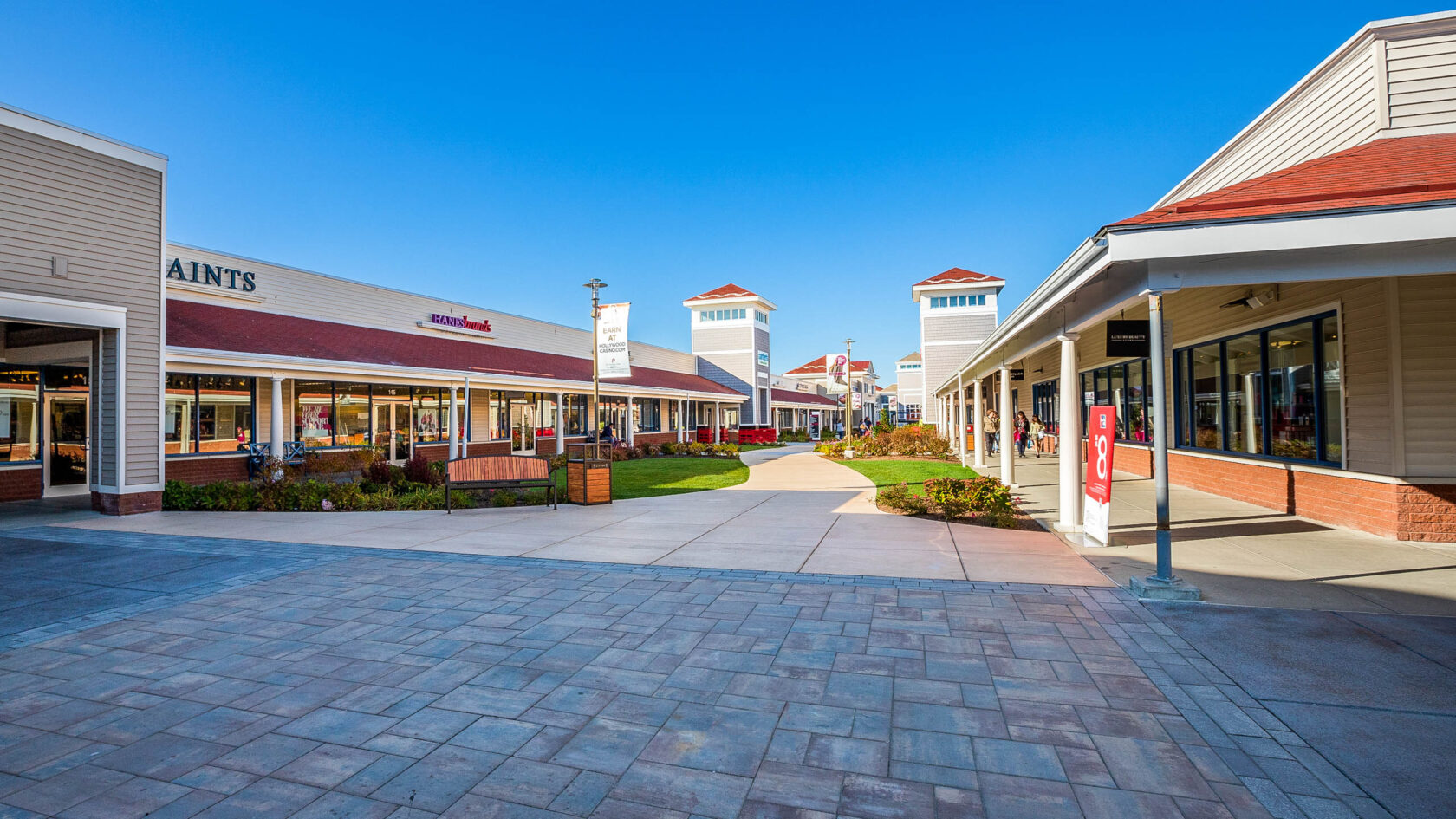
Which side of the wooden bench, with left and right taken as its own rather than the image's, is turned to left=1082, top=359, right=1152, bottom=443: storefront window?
left

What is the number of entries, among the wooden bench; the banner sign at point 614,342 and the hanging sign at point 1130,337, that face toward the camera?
3

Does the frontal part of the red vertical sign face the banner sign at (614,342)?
no

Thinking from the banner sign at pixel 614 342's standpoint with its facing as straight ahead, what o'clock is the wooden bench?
The wooden bench is roughly at 1 o'clock from the banner sign.

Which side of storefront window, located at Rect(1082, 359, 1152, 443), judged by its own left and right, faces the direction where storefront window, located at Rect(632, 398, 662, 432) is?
right

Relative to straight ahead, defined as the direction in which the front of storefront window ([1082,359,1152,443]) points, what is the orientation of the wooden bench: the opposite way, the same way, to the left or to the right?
to the left

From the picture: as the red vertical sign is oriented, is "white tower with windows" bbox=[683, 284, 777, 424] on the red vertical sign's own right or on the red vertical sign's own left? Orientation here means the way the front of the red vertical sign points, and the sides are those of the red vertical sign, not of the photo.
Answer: on the red vertical sign's own right

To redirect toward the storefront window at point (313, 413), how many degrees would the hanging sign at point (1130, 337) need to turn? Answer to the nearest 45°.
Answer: approximately 90° to its right

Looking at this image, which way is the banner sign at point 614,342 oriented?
toward the camera

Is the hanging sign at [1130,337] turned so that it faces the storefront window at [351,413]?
no

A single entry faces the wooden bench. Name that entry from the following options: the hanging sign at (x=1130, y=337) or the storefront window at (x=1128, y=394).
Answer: the storefront window

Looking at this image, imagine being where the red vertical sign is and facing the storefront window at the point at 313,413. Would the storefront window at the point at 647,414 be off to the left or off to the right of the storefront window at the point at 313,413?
right

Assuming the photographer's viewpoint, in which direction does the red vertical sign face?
facing the viewer and to the left of the viewer

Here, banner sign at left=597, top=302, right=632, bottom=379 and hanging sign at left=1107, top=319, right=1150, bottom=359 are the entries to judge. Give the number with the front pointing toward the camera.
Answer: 2

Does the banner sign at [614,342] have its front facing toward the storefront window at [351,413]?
no

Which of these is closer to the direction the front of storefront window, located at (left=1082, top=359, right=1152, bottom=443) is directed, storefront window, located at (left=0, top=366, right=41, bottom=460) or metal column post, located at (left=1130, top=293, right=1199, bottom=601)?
the storefront window

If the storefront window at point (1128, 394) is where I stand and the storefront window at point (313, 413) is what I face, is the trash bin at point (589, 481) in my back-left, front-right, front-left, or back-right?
front-left

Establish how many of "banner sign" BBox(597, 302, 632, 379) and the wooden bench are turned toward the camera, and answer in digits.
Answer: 2

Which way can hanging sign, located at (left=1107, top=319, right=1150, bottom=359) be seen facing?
toward the camera
